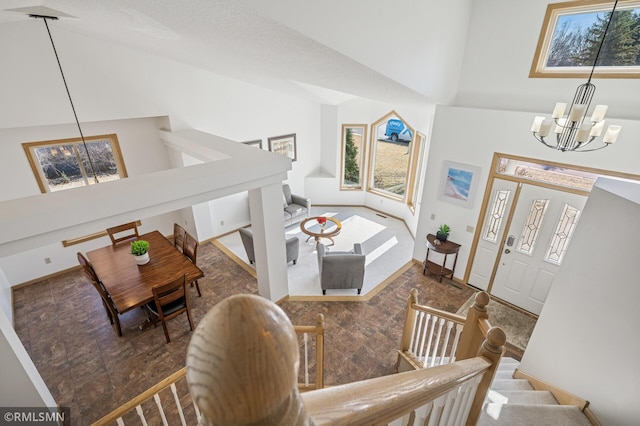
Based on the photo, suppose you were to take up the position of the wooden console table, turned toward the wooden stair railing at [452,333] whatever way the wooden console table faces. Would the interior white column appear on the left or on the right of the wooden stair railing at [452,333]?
right

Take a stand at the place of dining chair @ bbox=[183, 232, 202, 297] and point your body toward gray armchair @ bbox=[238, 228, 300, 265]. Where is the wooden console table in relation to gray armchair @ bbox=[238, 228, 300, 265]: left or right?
right

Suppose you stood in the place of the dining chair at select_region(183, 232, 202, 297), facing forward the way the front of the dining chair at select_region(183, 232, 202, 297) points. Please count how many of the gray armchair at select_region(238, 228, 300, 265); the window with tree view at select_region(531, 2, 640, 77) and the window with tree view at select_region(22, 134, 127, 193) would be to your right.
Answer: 1

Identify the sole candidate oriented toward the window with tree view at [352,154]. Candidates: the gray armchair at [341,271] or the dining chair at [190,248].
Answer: the gray armchair

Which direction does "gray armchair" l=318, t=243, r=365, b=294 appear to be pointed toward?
away from the camera

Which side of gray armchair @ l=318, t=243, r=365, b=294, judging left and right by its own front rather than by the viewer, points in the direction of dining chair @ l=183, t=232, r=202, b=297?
left

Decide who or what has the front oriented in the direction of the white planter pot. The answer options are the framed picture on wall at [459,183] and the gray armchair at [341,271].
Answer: the framed picture on wall

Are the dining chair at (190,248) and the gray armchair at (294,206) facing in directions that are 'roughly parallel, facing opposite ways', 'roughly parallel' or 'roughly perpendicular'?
roughly perpendicular

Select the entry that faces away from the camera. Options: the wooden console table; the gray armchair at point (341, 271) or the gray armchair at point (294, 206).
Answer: the gray armchair at point (341, 271)

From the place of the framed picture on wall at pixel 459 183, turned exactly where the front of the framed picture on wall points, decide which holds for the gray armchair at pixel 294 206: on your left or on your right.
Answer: on your right

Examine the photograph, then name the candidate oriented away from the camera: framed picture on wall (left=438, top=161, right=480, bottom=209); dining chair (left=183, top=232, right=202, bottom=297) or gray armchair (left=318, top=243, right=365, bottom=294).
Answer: the gray armchair

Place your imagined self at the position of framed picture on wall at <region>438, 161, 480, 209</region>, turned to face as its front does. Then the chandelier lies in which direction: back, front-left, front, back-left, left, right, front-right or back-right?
left

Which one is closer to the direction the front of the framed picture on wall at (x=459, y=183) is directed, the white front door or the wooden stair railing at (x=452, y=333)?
the wooden stair railing

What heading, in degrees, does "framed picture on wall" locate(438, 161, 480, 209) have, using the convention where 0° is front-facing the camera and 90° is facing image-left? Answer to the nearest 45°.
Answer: approximately 45°

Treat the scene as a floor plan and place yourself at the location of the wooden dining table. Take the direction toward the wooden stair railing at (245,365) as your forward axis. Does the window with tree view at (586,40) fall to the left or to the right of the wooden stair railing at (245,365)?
left
